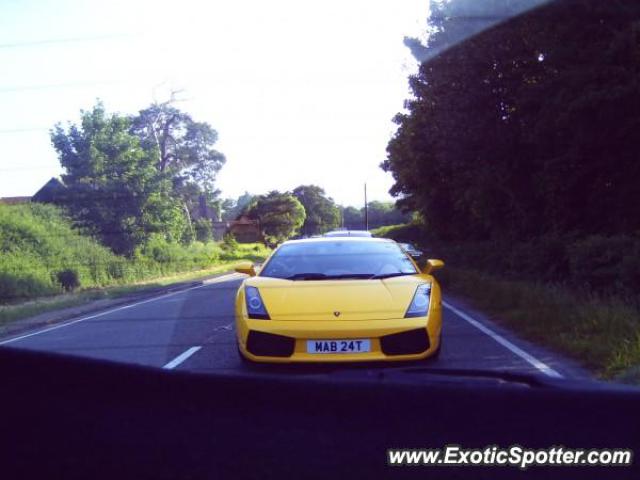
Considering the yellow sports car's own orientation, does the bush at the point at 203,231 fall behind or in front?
behind

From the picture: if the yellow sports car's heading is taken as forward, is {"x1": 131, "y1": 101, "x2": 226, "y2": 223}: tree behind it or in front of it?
behind

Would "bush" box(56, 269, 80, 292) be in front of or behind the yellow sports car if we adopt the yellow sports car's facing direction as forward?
behind

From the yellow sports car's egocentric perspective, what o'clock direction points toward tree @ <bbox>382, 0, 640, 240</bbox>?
The tree is roughly at 7 o'clock from the yellow sports car.

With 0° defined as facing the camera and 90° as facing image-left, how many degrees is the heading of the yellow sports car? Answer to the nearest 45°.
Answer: approximately 0°
